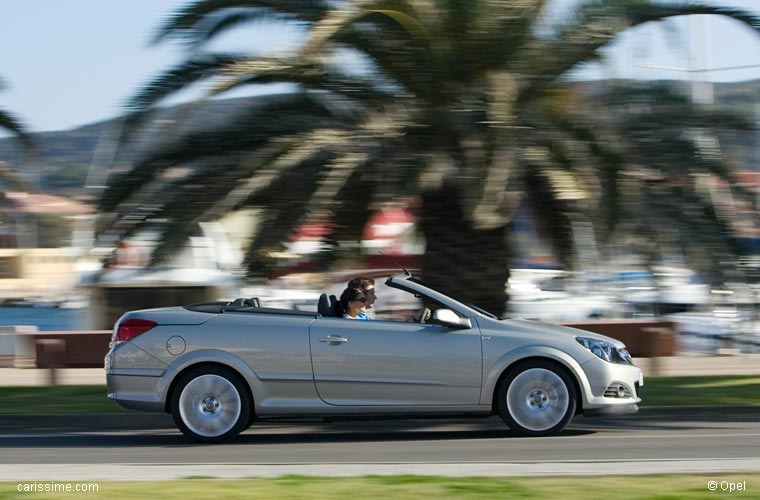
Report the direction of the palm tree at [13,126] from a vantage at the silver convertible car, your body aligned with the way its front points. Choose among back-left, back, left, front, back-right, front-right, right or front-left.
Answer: back-left

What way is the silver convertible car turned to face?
to the viewer's right

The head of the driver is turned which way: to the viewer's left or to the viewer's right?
to the viewer's right

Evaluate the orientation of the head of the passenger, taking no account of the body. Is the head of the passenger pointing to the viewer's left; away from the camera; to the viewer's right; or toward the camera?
to the viewer's right

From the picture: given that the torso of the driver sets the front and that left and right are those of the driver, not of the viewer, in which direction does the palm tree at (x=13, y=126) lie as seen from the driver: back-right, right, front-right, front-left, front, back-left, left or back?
back-left

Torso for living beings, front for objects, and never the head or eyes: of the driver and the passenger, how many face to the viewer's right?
2

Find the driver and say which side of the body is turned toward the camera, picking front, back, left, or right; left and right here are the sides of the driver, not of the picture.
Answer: right

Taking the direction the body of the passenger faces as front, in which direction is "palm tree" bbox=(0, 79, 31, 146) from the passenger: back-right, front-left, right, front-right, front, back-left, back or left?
back-left

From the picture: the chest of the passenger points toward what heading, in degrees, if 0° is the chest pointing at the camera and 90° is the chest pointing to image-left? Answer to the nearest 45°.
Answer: approximately 270°
